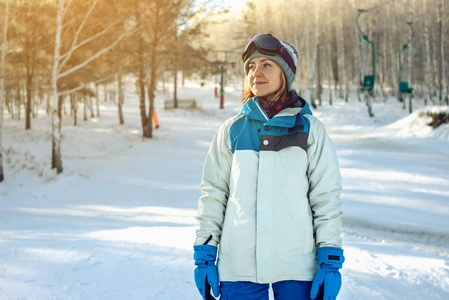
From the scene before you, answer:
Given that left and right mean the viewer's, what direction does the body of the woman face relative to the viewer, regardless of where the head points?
facing the viewer
